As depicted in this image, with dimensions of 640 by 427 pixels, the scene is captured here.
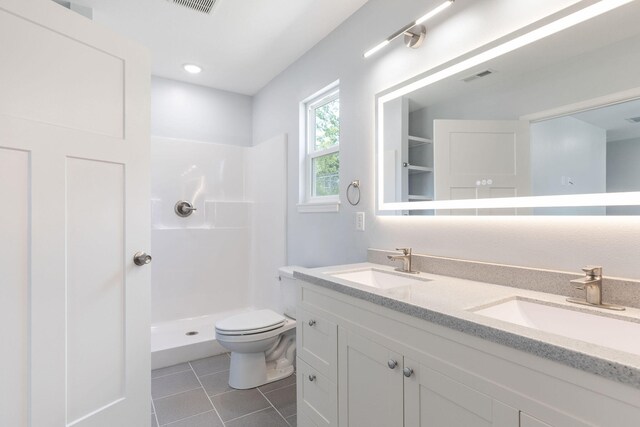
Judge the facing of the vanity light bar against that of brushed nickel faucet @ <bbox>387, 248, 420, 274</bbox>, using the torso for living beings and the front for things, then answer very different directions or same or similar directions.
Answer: same or similar directions

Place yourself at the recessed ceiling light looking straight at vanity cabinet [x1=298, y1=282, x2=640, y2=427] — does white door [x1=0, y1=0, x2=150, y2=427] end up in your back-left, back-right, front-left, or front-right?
front-right

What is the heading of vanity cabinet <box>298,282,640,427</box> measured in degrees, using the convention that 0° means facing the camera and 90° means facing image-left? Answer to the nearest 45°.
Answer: approximately 45°

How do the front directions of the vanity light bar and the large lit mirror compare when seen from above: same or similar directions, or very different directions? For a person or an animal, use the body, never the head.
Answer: same or similar directions

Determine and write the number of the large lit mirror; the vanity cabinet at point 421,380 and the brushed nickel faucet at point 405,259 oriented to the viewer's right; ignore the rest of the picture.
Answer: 0

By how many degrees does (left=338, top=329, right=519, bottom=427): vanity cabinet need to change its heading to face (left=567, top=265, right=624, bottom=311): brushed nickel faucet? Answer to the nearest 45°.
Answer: approximately 135° to its left

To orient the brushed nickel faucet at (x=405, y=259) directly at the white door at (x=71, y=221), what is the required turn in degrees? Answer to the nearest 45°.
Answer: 0° — it already faces it

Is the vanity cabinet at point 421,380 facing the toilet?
no

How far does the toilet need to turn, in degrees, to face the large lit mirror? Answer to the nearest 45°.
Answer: approximately 90° to its left

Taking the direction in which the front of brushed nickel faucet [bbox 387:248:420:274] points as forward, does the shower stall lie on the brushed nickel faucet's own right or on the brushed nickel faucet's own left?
on the brushed nickel faucet's own right

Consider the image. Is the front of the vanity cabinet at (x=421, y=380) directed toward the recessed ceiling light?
no

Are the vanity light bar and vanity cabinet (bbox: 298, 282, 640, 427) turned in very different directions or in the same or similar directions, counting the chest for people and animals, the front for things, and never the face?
same or similar directions

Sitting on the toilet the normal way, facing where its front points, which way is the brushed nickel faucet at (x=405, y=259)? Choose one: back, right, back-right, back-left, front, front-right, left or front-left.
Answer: left

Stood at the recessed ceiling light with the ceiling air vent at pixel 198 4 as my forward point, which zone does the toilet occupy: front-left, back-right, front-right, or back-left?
front-left

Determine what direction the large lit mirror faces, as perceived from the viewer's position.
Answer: facing the viewer and to the left of the viewer

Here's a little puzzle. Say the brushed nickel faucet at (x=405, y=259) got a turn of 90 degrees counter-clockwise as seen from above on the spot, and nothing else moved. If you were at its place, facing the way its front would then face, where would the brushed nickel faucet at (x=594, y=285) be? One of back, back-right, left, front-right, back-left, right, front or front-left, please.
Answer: front
